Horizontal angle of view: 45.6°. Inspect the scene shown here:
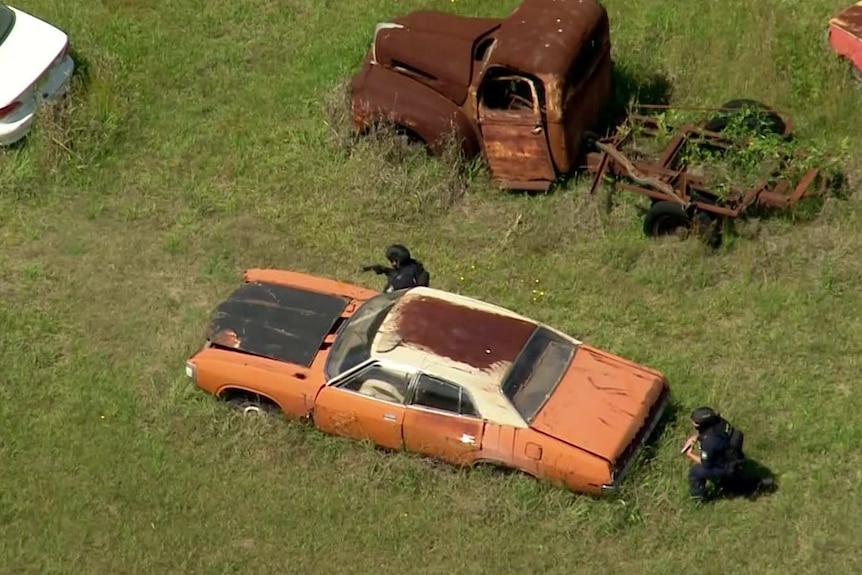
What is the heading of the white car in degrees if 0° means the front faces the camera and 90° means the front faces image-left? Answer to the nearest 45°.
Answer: approximately 135°

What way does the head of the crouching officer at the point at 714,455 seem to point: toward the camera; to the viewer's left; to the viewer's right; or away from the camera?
to the viewer's left

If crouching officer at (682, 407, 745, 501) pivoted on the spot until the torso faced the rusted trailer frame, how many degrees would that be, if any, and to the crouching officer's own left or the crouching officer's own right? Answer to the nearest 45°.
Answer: approximately 45° to the crouching officer's own right

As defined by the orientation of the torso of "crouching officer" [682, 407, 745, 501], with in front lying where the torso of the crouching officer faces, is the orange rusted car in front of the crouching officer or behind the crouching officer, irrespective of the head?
in front

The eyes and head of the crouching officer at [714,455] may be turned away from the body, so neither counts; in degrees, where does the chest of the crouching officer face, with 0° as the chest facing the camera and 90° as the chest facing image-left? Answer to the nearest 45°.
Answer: approximately 90°

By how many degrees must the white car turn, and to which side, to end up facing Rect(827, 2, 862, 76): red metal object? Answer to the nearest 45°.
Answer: approximately 135° to its right

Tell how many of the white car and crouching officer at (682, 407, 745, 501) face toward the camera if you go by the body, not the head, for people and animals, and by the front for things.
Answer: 0

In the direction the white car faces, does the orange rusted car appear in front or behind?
behind

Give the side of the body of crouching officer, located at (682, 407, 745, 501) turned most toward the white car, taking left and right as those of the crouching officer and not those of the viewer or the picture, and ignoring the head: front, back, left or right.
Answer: front

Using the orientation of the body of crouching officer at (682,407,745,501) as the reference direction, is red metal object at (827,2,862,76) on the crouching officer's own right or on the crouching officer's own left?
on the crouching officer's own right

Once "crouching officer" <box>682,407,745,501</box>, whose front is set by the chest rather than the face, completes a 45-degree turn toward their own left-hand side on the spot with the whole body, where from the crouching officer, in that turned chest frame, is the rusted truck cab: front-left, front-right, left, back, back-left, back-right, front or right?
right
